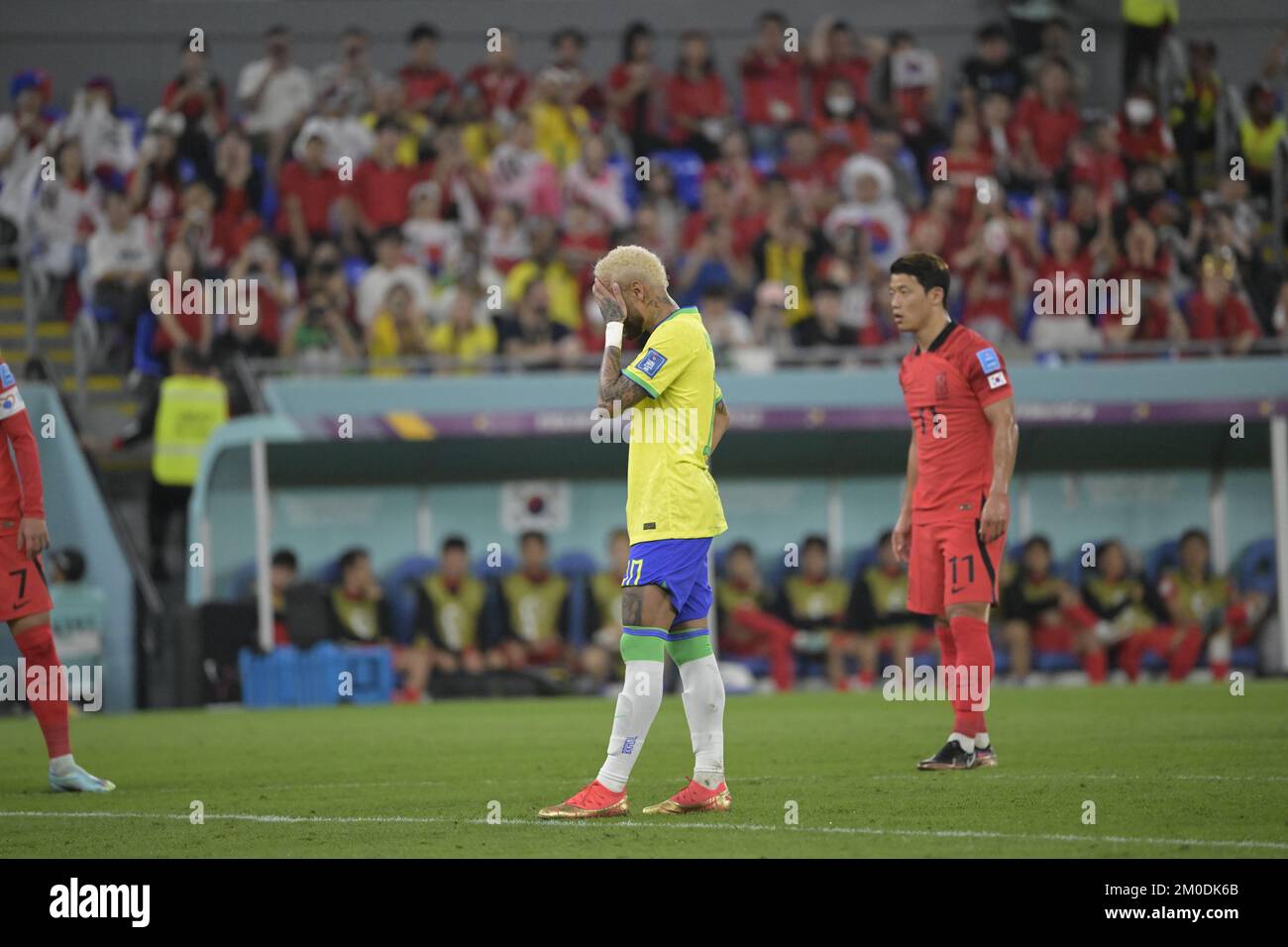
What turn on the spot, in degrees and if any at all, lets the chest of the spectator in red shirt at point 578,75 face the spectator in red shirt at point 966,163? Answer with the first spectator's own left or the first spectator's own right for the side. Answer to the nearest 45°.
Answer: approximately 90° to the first spectator's own left

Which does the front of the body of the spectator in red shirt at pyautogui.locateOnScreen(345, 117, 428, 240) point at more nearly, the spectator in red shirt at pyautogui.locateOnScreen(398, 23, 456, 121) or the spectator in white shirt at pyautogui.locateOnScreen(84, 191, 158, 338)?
the spectator in white shirt

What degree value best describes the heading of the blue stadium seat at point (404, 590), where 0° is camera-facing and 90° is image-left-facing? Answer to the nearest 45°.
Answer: approximately 0°

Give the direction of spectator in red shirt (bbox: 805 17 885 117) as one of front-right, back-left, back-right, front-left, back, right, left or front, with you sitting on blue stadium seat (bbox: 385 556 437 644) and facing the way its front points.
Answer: back-left

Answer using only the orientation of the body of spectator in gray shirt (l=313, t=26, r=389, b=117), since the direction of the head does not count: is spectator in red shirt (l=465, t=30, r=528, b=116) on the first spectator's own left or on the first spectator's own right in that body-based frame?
on the first spectator's own left

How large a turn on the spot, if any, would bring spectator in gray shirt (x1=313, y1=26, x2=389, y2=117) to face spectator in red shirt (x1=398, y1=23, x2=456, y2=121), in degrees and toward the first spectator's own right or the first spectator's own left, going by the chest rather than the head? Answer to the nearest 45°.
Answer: approximately 135° to the first spectator's own left
